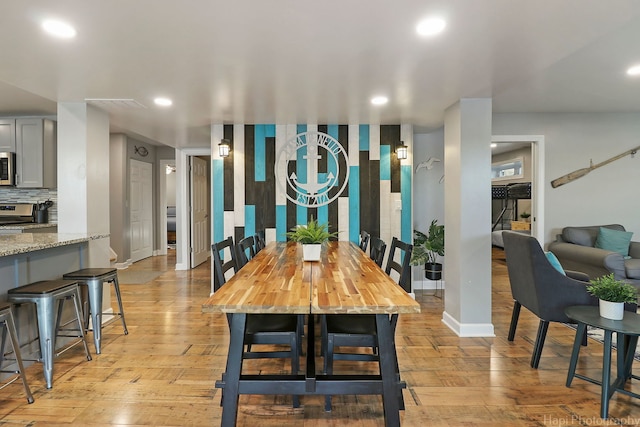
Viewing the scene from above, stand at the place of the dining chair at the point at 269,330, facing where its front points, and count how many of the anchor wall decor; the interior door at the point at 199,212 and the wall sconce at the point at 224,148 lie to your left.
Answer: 3

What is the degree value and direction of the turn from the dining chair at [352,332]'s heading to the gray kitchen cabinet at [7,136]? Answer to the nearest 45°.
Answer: approximately 45° to its right

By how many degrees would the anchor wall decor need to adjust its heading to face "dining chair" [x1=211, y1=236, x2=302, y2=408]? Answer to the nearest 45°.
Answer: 0° — it already faces it

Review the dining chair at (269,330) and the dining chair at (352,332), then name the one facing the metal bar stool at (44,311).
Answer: the dining chair at (352,332)

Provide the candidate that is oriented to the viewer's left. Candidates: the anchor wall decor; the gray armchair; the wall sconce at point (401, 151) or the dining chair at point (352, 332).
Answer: the dining chair

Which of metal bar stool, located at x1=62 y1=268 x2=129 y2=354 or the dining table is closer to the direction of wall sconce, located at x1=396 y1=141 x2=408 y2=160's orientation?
the dining table

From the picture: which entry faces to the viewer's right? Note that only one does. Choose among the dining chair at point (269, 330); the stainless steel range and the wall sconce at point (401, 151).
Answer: the dining chair

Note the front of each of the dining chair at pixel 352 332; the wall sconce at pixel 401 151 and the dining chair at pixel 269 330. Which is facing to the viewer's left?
the dining chair at pixel 352 332

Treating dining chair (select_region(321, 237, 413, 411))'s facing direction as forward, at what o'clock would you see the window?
The window is roughly at 4 o'clock from the dining chair.

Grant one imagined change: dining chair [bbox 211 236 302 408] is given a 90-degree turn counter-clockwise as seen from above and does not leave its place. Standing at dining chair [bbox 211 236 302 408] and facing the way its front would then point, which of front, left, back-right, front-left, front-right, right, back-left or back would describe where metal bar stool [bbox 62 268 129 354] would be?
front-left

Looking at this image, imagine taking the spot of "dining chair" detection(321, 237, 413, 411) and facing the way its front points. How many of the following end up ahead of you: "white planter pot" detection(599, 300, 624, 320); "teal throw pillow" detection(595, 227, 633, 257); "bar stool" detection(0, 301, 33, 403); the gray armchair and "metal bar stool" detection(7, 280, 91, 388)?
2

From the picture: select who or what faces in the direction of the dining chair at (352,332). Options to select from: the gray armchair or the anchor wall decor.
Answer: the anchor wall decor

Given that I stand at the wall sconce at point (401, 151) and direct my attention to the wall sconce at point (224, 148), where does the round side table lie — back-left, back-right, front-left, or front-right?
back-left

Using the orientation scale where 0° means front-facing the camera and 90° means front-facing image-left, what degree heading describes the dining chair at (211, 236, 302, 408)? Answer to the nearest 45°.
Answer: approximately 270°

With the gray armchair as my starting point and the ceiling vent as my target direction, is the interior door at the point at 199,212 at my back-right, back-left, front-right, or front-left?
front-right

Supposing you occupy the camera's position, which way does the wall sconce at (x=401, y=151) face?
facing the viewer

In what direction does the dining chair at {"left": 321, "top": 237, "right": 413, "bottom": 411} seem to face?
to the viewer's left

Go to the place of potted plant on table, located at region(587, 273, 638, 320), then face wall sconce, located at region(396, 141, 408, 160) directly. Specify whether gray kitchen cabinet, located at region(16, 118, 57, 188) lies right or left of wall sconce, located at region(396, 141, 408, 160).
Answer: left

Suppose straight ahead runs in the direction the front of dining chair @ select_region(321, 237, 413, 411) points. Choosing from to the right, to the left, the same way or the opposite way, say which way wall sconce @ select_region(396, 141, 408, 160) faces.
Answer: to the left

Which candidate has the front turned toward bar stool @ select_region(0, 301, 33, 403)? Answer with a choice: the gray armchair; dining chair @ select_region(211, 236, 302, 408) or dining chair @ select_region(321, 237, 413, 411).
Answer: dining chair @ select_region(321, 237, 413, 411)

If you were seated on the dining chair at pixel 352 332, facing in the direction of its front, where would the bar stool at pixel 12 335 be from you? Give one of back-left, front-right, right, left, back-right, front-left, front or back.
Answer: front

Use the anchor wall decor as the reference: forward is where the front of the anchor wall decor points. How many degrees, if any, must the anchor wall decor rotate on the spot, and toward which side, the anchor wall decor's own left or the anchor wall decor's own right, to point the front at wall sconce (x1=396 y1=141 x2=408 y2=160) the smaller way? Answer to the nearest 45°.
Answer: approximately 90° to the anchor wall decor's own left
